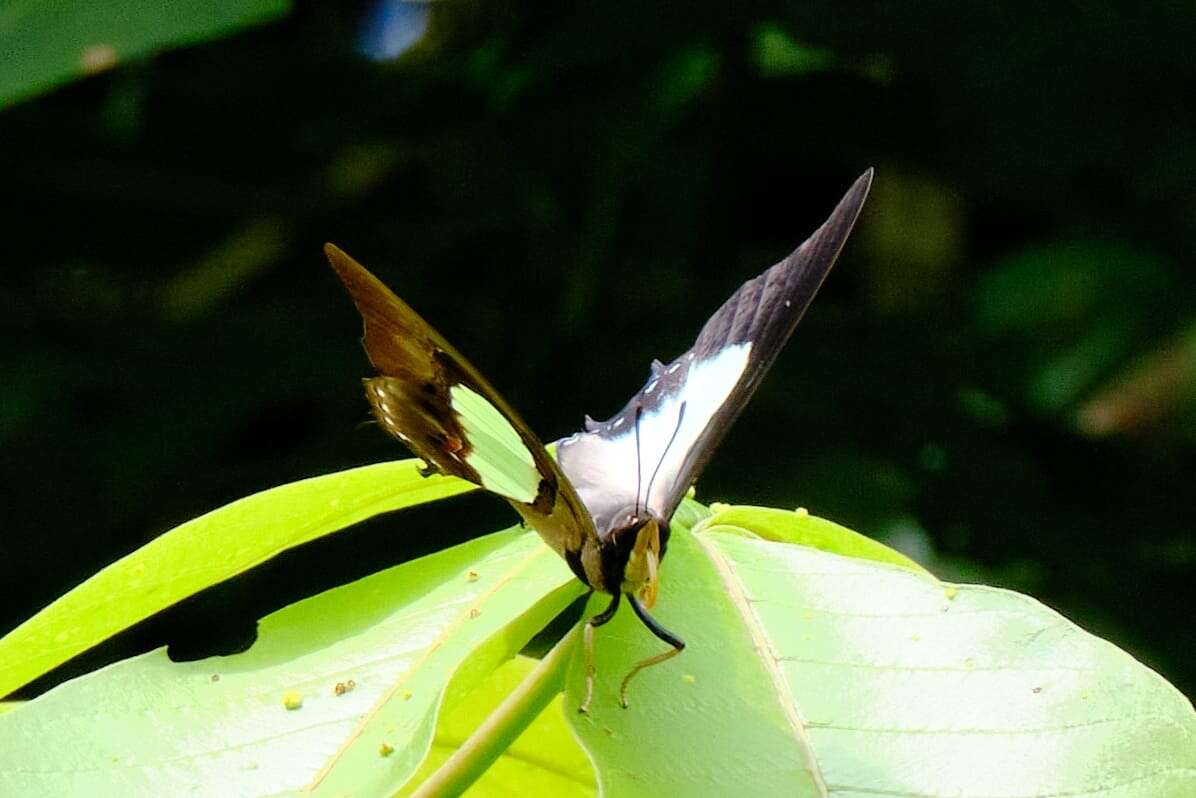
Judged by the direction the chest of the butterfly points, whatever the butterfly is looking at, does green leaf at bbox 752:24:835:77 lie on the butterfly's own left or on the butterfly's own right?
on the butterfly's own left

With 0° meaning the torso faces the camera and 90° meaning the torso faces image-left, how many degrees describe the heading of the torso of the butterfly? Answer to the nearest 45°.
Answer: approximately 315°
